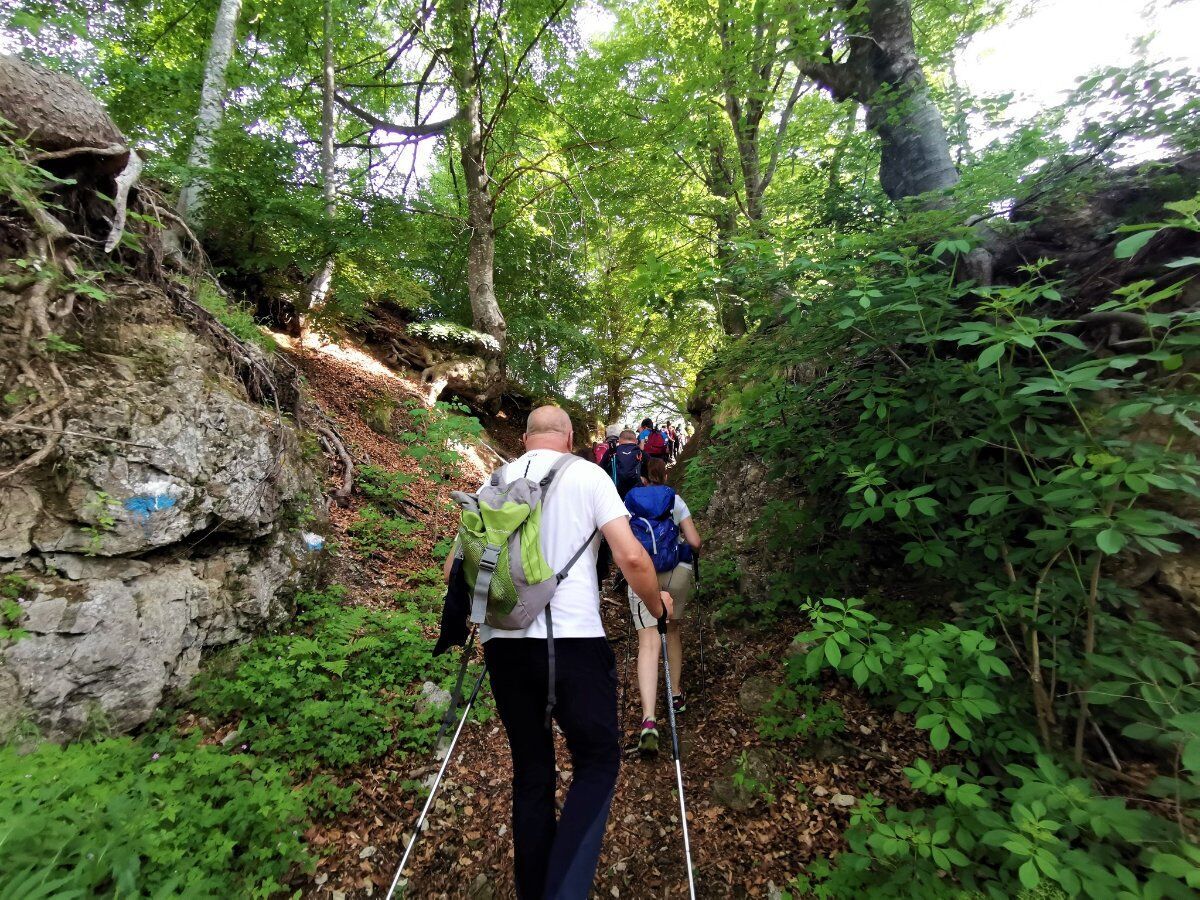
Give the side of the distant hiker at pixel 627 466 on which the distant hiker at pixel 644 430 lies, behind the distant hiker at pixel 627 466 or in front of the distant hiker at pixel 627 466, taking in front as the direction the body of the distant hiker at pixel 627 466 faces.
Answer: in front

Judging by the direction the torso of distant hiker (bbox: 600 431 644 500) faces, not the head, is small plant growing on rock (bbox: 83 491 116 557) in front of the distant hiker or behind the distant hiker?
behind

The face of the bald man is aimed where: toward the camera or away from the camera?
away from the camera

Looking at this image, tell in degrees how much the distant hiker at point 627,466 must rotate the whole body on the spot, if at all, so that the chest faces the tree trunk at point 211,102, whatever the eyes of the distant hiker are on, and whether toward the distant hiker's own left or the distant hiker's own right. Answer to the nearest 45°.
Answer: approximately 135° to the distant hiker's own left

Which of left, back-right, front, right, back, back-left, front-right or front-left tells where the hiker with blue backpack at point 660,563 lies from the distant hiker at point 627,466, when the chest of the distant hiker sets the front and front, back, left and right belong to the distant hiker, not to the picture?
back

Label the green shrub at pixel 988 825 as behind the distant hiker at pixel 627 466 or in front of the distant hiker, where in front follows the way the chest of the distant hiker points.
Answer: behind

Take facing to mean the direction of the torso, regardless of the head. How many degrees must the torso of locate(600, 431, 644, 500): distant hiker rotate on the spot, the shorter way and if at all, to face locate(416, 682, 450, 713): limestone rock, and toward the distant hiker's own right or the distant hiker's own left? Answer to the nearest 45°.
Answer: approximately 135° to the distant hiker's own left

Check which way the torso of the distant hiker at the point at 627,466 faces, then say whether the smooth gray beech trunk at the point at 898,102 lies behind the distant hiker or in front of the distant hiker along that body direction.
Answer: behind

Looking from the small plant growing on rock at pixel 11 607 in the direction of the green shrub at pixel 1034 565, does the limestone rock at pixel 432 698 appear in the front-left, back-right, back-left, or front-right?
front-left

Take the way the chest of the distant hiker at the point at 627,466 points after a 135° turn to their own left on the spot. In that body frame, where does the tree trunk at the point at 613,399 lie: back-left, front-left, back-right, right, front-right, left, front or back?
back-right

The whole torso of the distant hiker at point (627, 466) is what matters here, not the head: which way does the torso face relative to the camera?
away from the camera

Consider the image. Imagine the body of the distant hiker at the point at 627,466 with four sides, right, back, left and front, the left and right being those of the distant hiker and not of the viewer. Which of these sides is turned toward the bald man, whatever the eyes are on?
back

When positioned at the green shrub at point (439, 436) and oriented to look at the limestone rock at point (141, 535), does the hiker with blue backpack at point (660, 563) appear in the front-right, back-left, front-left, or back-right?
front-left
